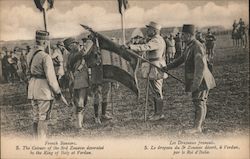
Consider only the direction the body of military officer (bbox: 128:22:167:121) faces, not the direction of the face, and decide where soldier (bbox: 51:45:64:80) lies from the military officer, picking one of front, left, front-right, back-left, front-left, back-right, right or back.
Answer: front

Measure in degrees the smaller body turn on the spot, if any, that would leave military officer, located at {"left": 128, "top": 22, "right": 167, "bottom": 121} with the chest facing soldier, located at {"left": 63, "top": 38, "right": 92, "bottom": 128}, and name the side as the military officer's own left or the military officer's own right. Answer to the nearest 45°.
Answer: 0° — they already face them

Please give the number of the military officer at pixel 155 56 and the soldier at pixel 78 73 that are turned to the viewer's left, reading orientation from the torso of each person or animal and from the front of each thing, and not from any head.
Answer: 1

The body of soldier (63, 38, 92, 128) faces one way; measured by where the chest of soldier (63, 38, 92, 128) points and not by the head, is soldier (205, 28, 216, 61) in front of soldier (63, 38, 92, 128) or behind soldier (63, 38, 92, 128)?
in front

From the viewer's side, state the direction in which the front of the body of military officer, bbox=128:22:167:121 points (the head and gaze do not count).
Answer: to the viewer's left

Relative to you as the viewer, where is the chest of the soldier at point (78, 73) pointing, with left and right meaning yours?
facing the viewer and to the right of the viewer
